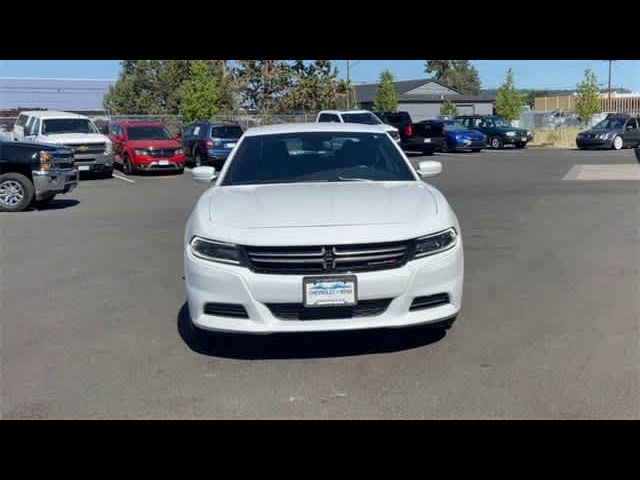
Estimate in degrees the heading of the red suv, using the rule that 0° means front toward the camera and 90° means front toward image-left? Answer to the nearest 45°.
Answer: approximately 315°

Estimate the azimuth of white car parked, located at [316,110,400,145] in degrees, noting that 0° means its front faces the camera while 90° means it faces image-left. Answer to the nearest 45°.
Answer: approximately 315°

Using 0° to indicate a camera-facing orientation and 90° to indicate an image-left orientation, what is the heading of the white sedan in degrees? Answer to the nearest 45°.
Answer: approximately 0°

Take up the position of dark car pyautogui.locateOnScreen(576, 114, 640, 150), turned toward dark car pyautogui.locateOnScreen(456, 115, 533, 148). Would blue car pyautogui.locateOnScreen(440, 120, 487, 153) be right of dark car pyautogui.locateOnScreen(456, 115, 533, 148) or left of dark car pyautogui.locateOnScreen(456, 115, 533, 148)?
left

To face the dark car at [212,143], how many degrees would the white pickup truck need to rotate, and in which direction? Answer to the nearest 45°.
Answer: approximately 90° to its left

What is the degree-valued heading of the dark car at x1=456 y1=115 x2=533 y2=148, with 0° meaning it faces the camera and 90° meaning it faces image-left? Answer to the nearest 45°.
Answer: approximately 315°
